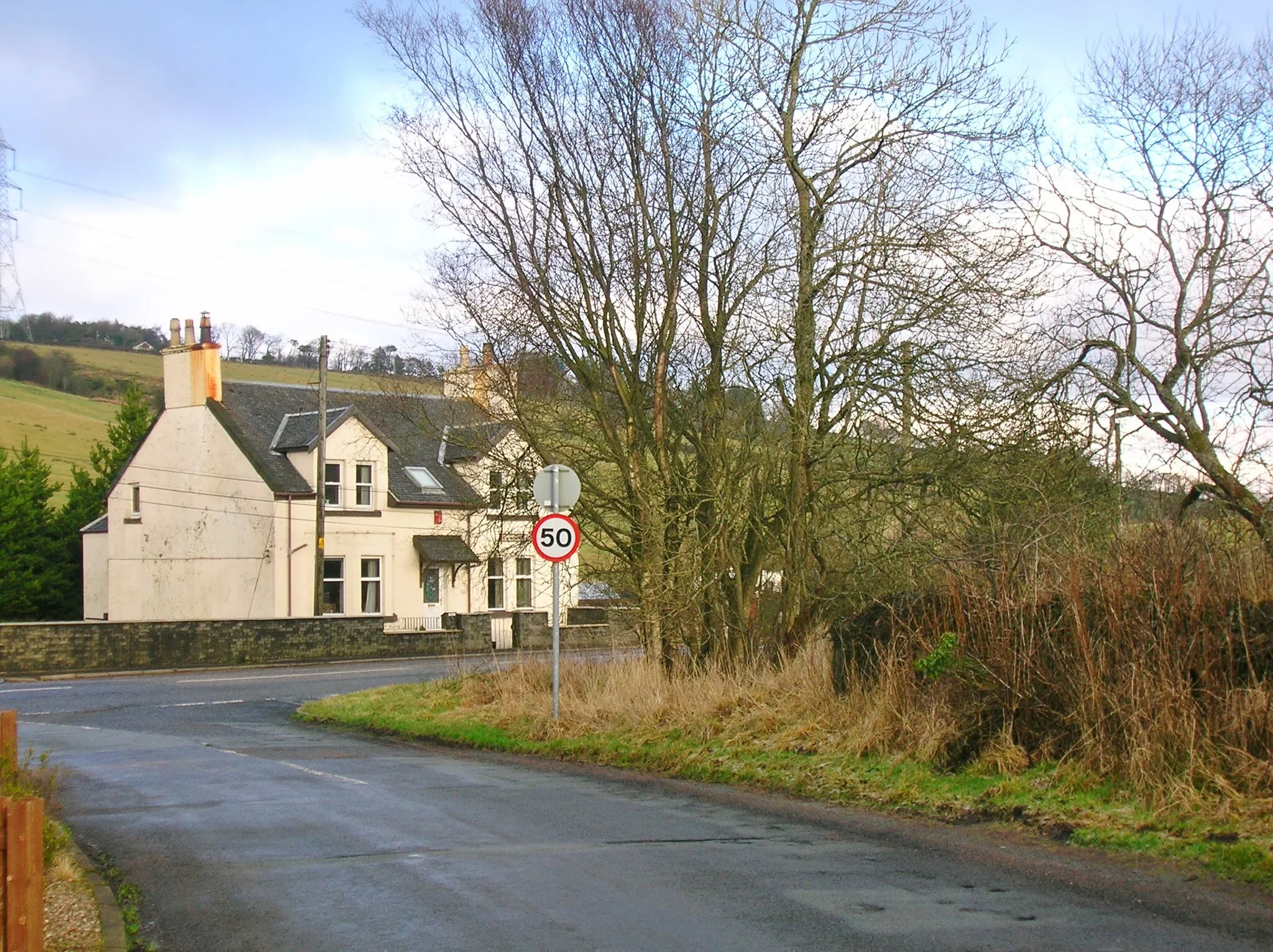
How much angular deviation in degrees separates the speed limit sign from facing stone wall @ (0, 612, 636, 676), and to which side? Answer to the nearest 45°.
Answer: approximately 135° to its right

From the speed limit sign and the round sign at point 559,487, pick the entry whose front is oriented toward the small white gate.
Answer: the round sign

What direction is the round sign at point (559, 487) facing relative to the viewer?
away from the camera

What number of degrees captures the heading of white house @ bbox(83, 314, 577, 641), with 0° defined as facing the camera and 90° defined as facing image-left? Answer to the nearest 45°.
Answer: approximately 315°

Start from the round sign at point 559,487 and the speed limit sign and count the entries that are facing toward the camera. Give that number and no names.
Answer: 1

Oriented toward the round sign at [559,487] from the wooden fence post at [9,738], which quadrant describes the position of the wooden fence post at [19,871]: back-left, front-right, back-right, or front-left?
back-right

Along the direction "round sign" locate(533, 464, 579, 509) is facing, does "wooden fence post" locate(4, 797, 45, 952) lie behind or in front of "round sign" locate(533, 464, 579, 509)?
behind

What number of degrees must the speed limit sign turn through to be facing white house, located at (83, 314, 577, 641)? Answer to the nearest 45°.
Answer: approximately 180°

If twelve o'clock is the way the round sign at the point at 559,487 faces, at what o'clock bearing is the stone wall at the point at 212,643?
The stone wall is roughly at 11 o'clock from the round sign.

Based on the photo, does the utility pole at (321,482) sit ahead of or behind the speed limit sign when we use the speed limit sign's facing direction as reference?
behind

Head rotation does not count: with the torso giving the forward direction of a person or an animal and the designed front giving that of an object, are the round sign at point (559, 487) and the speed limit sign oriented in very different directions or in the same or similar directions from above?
very different directions

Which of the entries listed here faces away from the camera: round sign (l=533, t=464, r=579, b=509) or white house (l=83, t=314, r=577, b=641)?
the round sign

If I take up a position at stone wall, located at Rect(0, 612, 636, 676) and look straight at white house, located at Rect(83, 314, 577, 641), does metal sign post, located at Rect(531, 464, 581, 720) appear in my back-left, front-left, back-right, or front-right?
back-right
